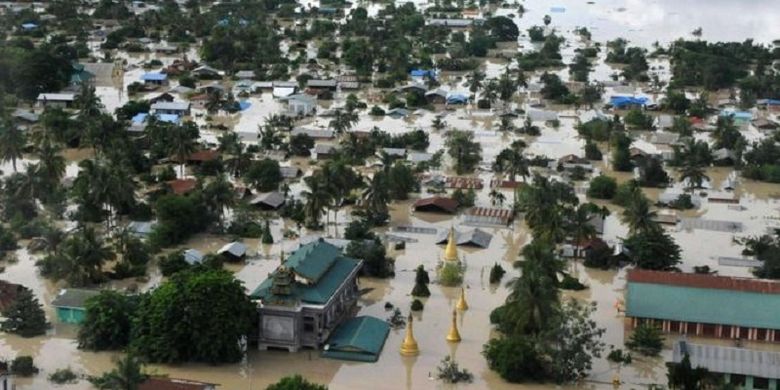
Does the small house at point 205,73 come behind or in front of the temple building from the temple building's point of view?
behind

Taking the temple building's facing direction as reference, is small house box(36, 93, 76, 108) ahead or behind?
behind

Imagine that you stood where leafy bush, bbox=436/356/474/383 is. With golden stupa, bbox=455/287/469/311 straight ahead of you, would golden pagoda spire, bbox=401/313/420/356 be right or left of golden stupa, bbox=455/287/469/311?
left

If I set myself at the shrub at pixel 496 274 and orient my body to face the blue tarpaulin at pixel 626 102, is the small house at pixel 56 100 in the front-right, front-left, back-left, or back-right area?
front-left

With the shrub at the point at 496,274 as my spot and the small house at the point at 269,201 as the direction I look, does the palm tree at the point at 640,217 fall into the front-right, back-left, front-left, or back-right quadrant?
back-right

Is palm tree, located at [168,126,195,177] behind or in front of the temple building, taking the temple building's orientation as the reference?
behind

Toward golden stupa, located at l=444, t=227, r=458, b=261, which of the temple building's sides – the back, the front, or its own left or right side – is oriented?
left
